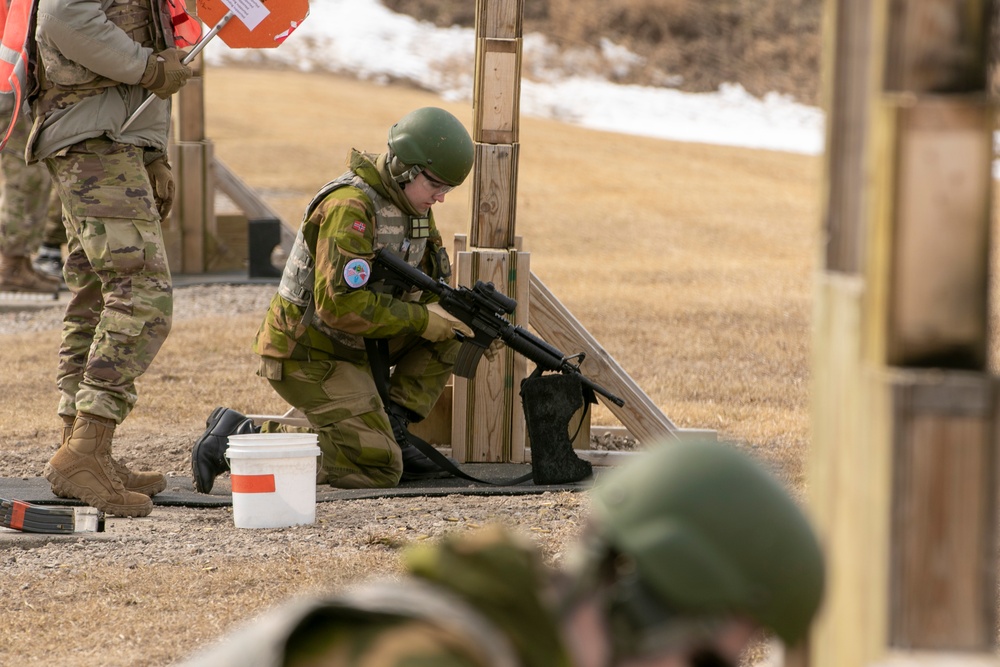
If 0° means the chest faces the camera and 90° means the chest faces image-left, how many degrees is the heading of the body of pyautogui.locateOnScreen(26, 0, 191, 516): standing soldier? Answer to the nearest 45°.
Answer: approximately 270°

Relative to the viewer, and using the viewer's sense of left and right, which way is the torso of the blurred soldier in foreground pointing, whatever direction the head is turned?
facing to the right of the viewer

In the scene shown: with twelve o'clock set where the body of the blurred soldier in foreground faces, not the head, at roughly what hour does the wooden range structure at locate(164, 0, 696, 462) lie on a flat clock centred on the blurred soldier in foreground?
The wooden range structure is roughly at 9 o'clock from the blurred soldier in foreground.

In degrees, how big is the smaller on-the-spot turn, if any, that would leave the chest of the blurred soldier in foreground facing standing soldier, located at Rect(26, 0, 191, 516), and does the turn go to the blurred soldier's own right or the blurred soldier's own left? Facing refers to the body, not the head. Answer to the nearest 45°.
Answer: approximately 135° to the blurred soldier's own left

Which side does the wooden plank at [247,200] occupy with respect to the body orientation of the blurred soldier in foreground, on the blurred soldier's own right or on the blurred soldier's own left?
on the blurred soldier's own left
